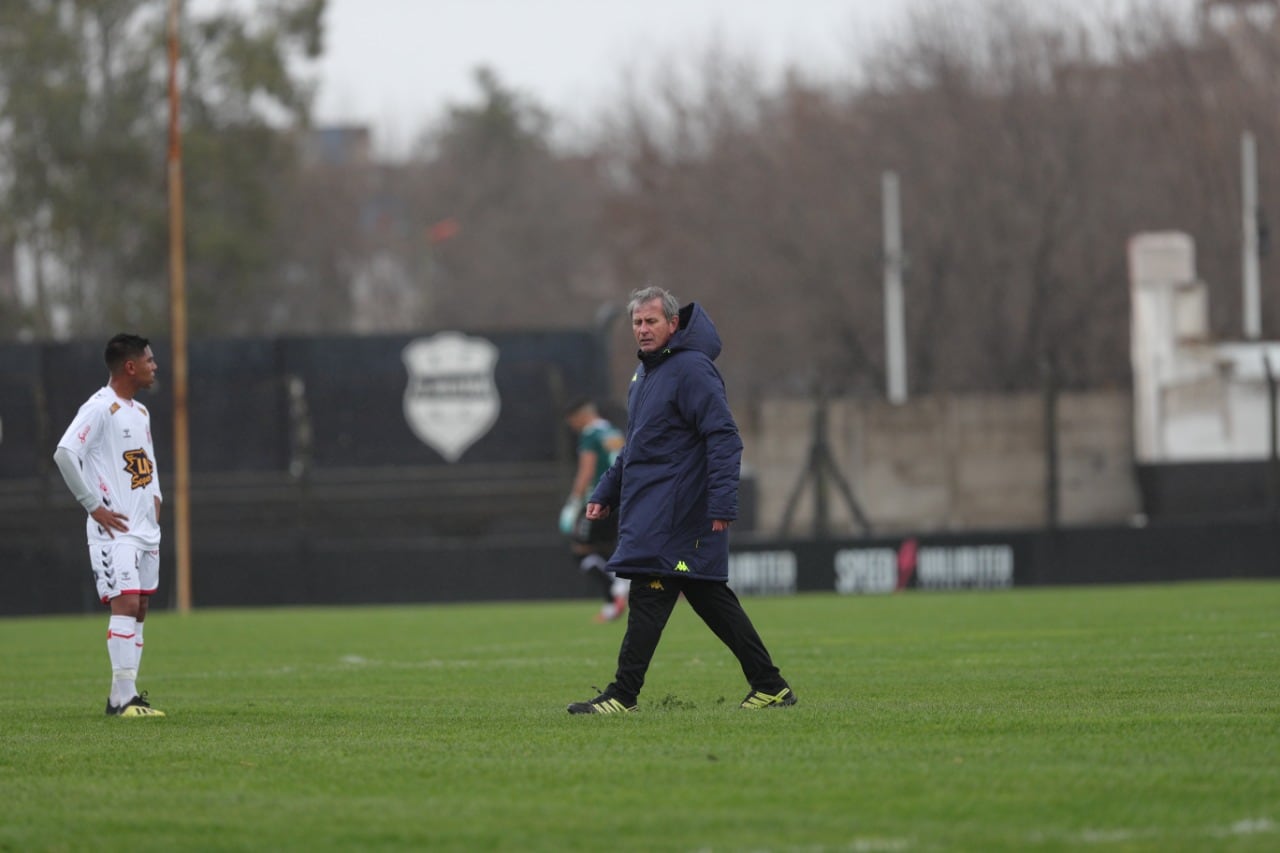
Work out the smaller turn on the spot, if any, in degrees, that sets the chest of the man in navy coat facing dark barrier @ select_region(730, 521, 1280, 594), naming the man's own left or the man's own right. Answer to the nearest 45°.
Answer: approximately 135° to the man's own right

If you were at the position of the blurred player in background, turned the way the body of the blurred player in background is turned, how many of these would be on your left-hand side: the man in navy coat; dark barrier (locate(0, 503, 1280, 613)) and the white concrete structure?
1

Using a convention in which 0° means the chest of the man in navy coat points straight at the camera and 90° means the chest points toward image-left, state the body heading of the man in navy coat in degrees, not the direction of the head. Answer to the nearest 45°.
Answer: approximately 45°

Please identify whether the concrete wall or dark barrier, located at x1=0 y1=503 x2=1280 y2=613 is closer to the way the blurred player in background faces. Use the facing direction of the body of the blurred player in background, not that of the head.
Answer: the dark barrier

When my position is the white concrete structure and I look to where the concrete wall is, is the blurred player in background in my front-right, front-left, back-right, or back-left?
front-left

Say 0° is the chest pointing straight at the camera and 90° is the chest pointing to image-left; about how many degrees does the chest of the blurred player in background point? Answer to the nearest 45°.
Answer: approximately 90°

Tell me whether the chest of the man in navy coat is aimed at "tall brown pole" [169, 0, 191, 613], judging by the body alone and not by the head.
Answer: no

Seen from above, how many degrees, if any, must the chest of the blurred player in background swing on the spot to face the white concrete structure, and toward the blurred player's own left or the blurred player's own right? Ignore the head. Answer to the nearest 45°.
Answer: approximately 135° to the blurred player's own right

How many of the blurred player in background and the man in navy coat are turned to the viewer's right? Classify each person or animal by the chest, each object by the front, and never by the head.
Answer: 0

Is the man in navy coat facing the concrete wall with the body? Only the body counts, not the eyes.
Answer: no

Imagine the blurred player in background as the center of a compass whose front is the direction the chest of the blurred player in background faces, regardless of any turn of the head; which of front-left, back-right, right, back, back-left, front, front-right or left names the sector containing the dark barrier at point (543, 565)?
right
